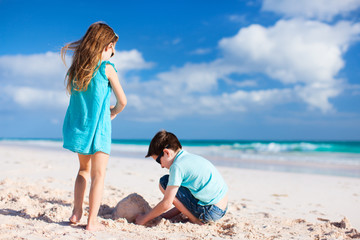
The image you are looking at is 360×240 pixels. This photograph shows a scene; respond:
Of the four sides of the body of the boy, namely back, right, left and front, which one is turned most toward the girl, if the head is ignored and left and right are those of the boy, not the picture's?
front

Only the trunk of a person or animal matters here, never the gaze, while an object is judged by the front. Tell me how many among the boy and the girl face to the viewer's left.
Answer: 1

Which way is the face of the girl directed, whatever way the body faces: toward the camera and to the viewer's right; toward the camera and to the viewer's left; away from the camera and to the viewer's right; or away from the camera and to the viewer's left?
away from the camera and to the viewer's right

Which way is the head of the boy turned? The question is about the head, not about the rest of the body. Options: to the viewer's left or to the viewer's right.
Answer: to the viewer's left

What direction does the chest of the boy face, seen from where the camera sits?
to the viewer's left

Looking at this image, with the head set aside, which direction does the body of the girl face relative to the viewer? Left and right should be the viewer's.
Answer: facing away from the viewer and to the right of the viewer
